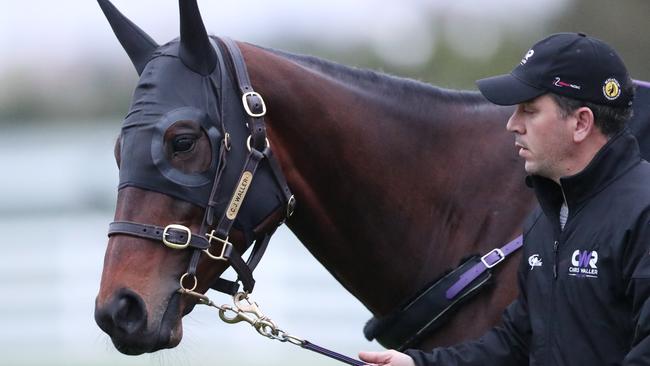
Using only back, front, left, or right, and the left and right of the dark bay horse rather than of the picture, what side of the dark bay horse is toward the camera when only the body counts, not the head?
left

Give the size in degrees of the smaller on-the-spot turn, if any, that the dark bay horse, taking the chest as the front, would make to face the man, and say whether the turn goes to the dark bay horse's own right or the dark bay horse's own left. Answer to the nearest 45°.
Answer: approximately 135° to the dark bay horse's own left

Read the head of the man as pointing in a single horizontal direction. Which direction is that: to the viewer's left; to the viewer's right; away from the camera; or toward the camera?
to the viewer's left
